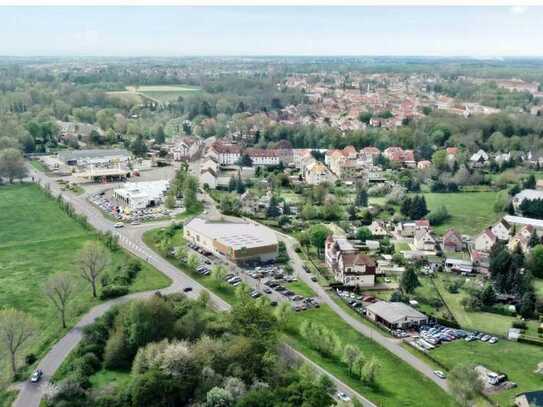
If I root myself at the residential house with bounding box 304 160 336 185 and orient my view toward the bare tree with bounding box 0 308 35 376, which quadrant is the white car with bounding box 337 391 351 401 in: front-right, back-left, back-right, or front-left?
front-left

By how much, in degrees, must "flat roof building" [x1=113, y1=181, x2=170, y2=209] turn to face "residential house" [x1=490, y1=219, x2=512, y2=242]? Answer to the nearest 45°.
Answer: approximately 90° to its left

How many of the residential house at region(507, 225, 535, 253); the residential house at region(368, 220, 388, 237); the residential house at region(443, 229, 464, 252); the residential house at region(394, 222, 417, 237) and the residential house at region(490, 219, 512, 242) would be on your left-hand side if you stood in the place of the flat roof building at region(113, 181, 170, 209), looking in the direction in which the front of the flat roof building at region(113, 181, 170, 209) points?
5

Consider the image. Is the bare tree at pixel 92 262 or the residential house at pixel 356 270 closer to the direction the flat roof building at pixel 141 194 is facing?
the bare tree

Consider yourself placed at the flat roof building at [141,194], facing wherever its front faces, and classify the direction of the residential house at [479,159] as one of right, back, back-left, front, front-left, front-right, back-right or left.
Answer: back-left

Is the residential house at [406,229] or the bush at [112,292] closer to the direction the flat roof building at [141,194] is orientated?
the bush

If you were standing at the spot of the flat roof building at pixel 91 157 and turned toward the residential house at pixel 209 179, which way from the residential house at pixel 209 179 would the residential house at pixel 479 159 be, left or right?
left

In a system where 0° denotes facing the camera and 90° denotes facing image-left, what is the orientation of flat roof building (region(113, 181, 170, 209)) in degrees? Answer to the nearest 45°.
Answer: approximately 45°

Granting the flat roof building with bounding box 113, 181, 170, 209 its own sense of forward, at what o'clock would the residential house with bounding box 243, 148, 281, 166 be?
The residential house is roughly at 6 o'clock from the flat roof building.

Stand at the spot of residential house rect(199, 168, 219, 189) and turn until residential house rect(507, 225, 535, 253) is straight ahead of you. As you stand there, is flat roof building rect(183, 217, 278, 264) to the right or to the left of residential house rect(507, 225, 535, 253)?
right

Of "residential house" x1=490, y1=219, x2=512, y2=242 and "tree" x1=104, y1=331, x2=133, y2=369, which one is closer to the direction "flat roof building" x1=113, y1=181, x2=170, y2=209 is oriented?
the tree

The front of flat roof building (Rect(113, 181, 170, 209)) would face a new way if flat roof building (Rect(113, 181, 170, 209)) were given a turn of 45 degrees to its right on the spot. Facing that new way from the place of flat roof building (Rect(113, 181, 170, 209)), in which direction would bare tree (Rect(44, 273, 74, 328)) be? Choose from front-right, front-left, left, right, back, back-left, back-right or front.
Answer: left

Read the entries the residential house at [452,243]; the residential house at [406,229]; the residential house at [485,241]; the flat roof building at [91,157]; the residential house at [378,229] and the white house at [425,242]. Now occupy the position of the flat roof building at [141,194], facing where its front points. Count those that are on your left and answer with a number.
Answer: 5

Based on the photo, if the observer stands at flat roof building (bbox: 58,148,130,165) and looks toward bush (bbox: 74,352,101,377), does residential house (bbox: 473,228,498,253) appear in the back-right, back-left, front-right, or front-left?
front-left

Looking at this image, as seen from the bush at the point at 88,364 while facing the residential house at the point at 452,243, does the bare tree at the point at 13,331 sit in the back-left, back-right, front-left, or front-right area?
back-left

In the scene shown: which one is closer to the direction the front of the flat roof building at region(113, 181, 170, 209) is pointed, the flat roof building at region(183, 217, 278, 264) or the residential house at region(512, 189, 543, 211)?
the flat roof building

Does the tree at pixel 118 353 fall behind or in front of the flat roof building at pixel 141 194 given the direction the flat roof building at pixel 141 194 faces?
in front

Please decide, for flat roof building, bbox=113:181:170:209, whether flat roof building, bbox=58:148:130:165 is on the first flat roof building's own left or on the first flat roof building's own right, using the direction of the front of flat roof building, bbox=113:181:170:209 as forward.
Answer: on the first flat roof building's own right

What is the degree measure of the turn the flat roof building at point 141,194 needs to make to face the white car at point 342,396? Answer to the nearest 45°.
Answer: approximately 45° to its left

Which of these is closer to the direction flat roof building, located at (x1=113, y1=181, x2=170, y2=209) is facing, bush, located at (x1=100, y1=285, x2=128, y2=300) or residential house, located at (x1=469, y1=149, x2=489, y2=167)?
the bush
